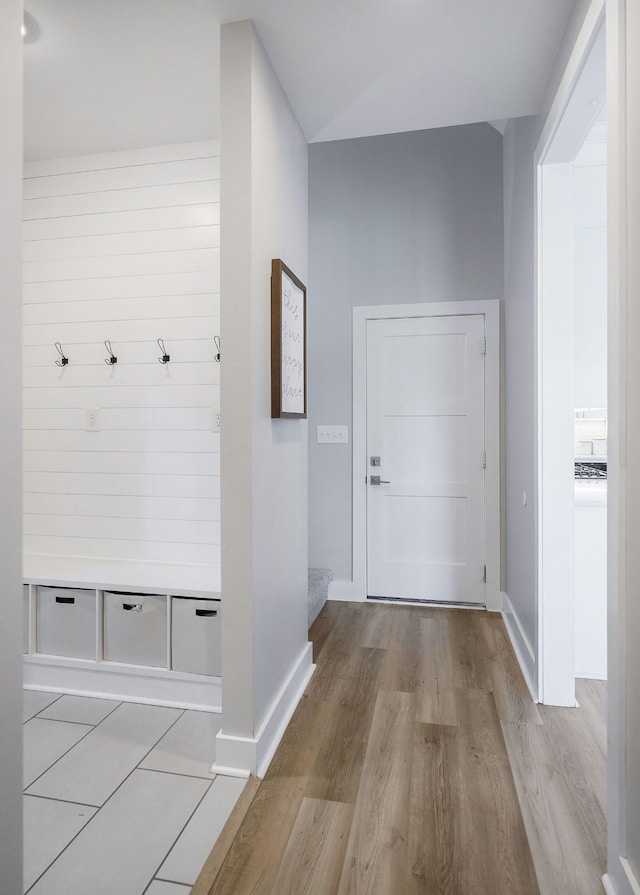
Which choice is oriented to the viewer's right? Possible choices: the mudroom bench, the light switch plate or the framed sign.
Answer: the framed sign

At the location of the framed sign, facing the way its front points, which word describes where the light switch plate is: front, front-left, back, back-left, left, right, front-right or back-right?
left

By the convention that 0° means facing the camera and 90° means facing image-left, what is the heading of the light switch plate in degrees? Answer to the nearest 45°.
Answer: approximately 0°

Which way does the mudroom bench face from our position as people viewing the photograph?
facing the viewer and to the left of the viewer

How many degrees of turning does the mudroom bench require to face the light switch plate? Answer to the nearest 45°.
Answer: approximately 180°

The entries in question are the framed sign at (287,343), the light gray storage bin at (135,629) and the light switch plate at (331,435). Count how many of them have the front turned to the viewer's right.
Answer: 1

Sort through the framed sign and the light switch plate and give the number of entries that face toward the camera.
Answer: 1

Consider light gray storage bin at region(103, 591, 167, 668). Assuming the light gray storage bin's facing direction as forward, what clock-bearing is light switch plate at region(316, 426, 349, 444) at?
The light switch plate is roughly at 6 o'clock from the light gray storage bin.

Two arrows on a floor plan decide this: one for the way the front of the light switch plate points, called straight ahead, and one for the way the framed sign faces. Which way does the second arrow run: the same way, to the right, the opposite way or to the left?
to the left

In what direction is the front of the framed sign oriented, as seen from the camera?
facing to the right of the viewer

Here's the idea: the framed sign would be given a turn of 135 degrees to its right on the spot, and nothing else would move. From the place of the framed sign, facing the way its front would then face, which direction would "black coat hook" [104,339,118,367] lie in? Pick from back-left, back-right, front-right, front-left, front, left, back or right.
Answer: right

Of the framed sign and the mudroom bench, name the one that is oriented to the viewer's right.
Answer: the framed sign

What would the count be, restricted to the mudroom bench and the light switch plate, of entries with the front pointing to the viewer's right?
0
